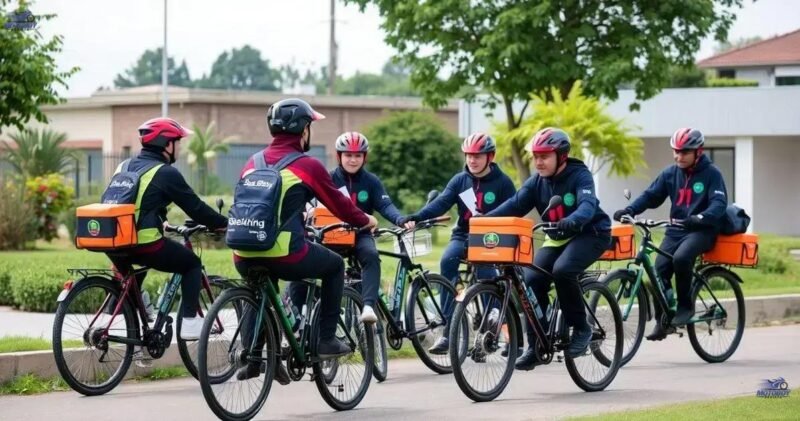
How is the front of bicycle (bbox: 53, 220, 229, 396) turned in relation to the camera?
facing away from the viewer and to the right of the viewer

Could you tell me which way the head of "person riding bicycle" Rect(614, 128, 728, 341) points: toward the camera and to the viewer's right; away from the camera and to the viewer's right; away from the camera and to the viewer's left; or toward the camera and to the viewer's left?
toward the camera and to the viewer's left

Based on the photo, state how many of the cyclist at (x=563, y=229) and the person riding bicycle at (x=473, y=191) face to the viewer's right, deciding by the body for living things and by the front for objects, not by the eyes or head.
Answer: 0

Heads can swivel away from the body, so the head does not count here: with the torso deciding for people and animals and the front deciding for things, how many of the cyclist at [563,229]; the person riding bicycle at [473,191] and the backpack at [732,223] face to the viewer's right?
1

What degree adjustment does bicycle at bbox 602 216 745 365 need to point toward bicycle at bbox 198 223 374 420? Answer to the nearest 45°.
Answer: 0° — it already faces it

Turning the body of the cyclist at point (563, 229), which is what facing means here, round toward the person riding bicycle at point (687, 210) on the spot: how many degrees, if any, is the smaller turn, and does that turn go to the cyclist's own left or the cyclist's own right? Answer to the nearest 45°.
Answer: approximately 180°

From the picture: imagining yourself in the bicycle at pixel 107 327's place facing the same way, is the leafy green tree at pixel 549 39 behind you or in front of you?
in front

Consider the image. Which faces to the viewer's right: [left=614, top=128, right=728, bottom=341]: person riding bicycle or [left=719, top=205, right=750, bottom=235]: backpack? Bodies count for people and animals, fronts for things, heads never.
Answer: the backpack

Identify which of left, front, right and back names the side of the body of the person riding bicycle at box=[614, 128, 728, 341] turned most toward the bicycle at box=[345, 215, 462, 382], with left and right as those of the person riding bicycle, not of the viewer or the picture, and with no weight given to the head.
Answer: front

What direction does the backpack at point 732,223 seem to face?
to the viewer's right

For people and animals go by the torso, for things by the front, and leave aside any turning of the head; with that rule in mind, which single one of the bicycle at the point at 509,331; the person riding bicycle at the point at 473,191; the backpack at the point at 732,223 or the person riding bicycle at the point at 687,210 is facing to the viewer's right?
the backpack

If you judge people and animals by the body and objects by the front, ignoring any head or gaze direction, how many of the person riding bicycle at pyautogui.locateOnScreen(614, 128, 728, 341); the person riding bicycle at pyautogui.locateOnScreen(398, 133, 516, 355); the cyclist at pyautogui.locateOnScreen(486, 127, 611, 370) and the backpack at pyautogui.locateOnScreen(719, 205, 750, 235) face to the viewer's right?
1

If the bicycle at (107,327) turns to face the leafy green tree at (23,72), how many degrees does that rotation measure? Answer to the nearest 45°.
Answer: approximately 45° to its left

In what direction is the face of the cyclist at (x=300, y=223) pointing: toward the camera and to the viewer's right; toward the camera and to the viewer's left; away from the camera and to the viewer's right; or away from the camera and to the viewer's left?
away from the camera and to the viewer's right

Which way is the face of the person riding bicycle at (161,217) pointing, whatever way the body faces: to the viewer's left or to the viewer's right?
to the viewer's right
